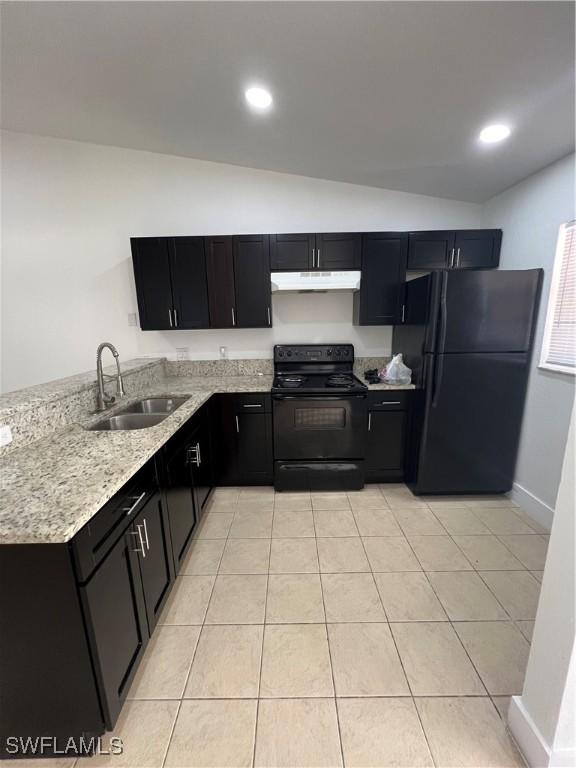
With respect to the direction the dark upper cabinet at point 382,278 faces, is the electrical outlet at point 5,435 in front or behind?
in front

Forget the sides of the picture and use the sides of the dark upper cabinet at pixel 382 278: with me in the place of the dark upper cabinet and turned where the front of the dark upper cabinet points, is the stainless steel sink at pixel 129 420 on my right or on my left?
on my right

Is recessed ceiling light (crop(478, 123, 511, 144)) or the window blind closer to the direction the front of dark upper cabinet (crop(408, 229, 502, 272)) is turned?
the recessed ceiling light

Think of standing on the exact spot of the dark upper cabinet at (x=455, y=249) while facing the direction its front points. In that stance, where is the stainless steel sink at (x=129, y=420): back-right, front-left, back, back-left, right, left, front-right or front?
front-right

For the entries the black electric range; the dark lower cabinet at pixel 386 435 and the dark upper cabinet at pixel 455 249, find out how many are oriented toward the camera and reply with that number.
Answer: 3

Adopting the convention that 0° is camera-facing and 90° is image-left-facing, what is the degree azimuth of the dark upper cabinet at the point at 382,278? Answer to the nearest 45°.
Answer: approximately 0°

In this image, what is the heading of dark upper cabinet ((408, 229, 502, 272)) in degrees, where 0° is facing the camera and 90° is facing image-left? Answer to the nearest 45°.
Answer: approximately 0°

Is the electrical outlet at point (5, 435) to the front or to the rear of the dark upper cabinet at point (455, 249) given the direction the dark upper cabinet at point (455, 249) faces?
to the front
